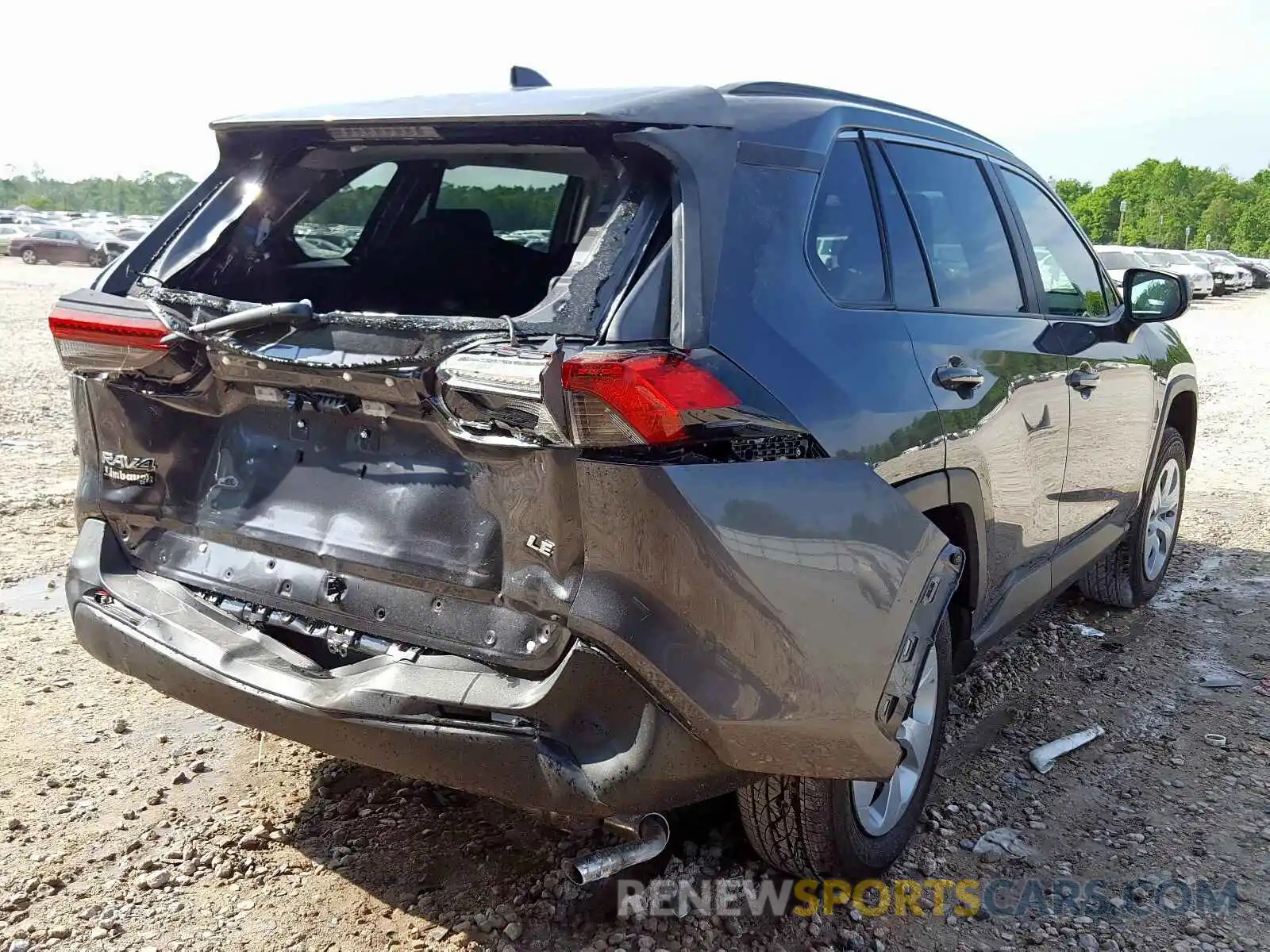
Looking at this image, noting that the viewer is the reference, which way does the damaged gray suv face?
facing away from the viewer and to the right of the viewer

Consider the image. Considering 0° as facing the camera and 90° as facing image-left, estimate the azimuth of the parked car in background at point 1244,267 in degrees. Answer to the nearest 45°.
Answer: approximately 315°

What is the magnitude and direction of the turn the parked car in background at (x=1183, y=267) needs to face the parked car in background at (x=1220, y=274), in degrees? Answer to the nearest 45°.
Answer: approximately 135° to its left

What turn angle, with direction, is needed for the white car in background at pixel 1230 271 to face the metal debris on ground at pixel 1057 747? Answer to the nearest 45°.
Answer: approximately 45° to its right
